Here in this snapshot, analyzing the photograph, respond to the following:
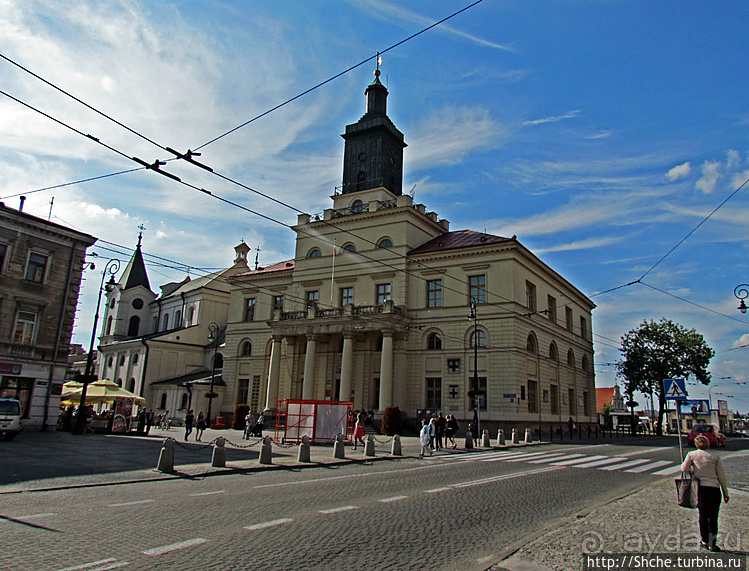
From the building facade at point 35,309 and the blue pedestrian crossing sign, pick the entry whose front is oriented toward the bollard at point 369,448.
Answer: the building facade

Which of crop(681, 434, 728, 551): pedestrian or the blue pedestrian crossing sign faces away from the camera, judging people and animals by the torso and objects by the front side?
the pedestrian

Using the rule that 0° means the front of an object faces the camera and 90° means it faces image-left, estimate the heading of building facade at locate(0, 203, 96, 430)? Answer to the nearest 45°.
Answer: approximately 315°

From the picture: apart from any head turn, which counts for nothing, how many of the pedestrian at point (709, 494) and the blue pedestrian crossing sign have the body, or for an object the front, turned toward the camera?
1

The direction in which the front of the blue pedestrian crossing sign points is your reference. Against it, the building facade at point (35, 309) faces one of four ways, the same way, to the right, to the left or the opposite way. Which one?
to the left

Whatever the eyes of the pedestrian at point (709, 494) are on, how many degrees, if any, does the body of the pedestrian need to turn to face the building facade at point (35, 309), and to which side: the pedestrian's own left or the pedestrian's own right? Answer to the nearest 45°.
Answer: approximately 90° to the pedestrian's own left

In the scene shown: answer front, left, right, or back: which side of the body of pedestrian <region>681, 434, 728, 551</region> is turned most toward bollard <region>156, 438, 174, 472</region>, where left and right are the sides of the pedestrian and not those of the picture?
left

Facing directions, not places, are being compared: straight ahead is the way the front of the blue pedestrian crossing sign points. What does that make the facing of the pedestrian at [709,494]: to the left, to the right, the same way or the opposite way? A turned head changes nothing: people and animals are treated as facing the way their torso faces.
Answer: the opposite way

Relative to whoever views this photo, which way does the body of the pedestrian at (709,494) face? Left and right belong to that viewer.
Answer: facing away from the viewer

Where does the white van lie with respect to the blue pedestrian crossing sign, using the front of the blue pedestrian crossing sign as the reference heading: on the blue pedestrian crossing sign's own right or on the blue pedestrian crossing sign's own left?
on the blue pedestrian crossing sign's own right
